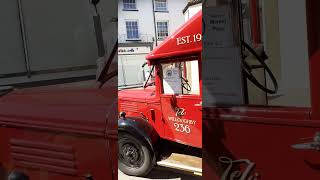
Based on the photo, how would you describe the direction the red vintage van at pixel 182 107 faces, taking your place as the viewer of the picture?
facing to the left of the viewer
